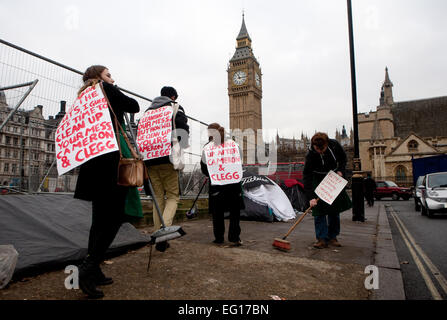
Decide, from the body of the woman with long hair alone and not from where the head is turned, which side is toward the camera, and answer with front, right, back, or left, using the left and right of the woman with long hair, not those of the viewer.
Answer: right

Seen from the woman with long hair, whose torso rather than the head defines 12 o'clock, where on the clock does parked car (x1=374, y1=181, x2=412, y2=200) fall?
The parked car is roughly at 11 o'clock from the woman with long hair.

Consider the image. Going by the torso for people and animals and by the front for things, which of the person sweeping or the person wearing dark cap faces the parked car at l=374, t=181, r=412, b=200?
the person wearing dark cap

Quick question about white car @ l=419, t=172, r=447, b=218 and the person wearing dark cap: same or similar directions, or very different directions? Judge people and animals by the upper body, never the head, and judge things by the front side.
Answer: very different directions

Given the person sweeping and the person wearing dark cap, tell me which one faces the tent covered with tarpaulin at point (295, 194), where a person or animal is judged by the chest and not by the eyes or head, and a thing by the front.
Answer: the person wearing dark cap

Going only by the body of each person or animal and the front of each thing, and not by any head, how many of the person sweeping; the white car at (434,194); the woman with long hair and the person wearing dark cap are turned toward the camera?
2

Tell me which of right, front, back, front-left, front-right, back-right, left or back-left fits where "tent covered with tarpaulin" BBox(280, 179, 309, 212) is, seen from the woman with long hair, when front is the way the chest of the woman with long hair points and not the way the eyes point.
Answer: front-left

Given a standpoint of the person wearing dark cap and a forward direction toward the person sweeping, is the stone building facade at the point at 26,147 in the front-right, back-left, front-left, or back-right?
back-left

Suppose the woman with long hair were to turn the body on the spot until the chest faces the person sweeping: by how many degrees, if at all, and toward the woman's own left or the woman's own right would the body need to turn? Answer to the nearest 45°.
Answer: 0° — they already face them

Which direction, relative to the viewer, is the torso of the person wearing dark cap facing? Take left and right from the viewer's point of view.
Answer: facing away from the viewer and to the right of the viewer

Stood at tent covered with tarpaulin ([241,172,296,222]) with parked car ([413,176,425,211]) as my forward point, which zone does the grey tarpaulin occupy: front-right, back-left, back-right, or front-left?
back-right

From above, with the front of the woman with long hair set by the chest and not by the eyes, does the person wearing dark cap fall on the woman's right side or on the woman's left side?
on the woman's left side

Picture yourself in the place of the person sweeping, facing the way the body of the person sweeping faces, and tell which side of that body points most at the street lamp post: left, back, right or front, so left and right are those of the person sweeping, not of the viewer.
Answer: back
